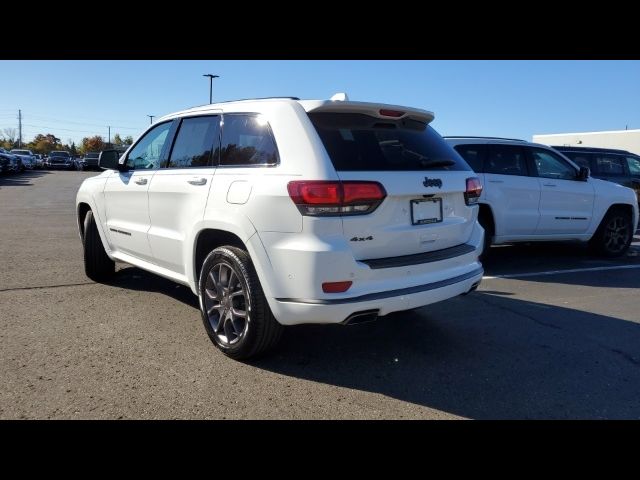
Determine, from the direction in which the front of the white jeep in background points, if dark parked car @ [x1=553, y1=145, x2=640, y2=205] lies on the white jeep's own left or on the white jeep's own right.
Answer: on the white jeep's own left

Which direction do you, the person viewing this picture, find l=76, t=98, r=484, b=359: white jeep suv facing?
facing away from the viewer and to the left of the viewer

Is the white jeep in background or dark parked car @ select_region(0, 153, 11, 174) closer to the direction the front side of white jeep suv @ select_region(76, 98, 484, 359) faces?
the dark parked car

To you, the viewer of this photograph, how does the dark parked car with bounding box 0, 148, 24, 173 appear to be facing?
facing the viewer and to the right of the viewer

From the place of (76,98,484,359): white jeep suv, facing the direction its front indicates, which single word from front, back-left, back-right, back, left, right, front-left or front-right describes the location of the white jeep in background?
right

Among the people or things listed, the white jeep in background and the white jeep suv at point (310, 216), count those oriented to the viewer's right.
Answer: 1

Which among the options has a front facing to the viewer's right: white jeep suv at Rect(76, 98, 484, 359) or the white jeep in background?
the white jeep in background

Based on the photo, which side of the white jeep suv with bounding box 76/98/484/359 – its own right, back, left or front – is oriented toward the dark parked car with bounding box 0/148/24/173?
front

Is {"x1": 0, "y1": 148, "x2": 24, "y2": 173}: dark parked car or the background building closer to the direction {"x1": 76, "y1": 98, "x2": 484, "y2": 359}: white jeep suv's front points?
the dark parked car

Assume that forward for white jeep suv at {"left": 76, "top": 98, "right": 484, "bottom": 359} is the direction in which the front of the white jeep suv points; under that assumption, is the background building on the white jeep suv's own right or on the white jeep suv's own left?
on the white jeep suv's own right

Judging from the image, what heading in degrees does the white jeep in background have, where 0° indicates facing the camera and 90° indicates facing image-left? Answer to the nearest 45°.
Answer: approximately 270°

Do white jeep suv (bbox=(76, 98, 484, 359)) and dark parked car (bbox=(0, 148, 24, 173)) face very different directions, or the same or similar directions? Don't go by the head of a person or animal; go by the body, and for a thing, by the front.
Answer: very different directions

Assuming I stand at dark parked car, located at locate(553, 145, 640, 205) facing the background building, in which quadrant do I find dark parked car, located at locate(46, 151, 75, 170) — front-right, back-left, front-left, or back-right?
front-left
